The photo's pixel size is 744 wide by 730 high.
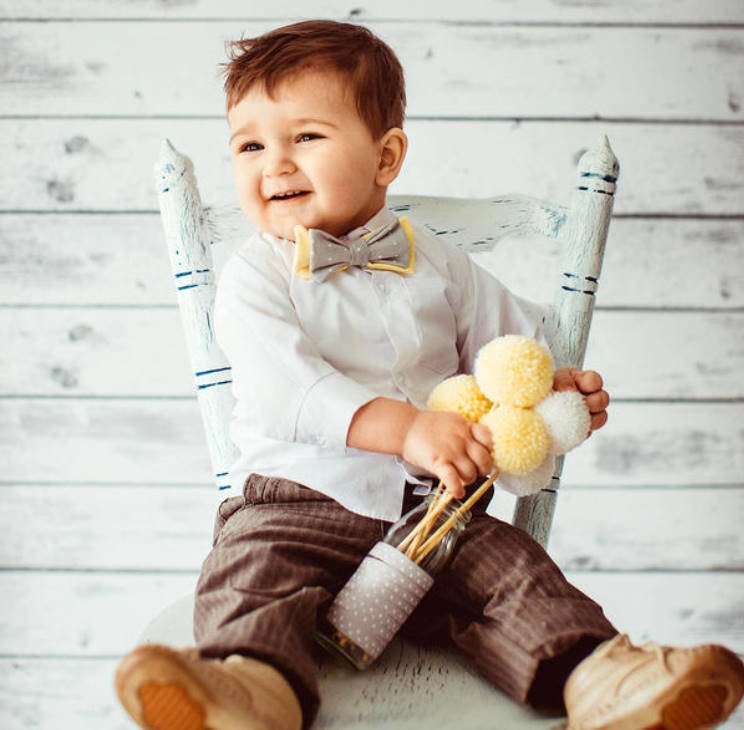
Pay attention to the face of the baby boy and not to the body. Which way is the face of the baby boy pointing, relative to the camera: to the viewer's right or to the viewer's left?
to the viewer's left

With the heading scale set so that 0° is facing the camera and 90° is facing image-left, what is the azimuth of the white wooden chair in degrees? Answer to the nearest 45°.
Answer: approximately 0°
